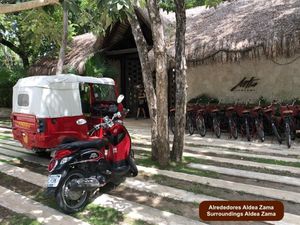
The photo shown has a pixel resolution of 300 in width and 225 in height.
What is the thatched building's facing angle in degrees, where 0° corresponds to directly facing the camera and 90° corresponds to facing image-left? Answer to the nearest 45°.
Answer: approximately 45°

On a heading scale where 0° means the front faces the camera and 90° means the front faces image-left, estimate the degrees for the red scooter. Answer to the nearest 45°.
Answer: approximately 225°

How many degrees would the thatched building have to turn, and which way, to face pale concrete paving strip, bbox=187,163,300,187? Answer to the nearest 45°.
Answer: approximately 45° to its left

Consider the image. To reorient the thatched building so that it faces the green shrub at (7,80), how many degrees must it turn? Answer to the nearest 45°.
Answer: approximately 90° to its right

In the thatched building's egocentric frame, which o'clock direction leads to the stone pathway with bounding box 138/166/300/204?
The stone pathway is roughly at 11 o'clock from the thatched building.
